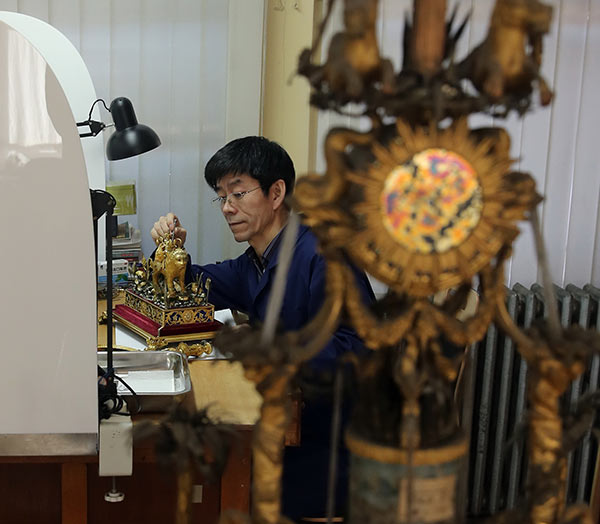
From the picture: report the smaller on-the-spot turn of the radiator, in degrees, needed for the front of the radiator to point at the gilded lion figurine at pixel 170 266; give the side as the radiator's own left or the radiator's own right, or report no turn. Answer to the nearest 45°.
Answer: approximately 45° to the radiator's own right

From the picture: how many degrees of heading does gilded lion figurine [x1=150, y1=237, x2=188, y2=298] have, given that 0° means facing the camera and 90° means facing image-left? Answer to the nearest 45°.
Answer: approximately 315°

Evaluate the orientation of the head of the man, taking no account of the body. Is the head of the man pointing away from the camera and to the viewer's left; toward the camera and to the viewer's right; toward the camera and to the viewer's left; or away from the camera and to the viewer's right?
toward the camera and to the viewer's left

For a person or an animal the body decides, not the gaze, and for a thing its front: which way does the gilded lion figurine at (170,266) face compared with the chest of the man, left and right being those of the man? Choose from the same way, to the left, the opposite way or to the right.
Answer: to the left

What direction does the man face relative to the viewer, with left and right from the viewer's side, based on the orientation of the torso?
facing the viewer and to the left of the viewer

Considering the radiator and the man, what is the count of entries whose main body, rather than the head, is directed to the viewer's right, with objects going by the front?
0

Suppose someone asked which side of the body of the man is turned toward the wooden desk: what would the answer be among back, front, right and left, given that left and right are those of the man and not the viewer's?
front

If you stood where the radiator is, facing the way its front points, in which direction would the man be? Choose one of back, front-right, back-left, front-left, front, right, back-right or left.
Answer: front-right

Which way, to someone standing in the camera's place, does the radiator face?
facing the viewer
